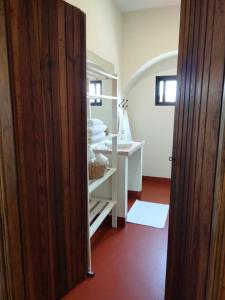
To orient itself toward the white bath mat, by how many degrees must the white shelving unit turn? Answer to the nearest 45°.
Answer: approximately 45° to its left

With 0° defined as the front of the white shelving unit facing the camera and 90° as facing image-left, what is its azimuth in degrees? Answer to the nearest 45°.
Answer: approximately 270°

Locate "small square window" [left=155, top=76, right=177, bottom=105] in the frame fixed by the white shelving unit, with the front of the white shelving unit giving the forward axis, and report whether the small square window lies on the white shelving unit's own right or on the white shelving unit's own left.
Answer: on the white shelving unit's own left

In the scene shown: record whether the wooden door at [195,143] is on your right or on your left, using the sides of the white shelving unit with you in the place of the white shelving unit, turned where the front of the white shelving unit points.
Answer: on your right

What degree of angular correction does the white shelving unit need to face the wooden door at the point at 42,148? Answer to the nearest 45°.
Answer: approximately 135° to its right

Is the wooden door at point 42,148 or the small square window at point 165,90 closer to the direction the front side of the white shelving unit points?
the small square window
